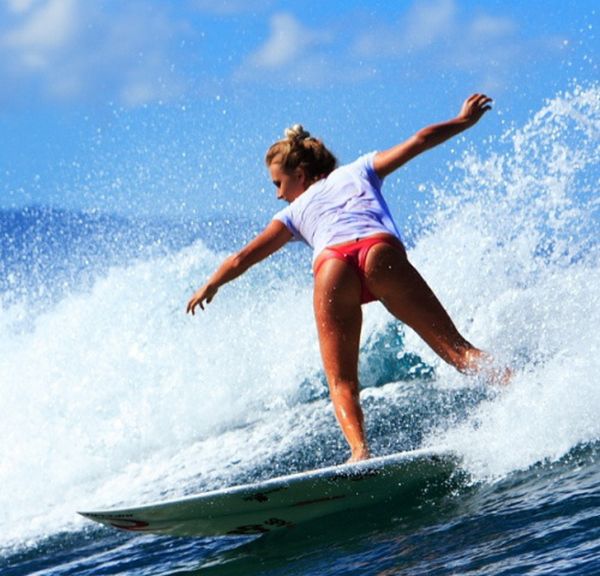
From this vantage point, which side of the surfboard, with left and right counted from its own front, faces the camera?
left

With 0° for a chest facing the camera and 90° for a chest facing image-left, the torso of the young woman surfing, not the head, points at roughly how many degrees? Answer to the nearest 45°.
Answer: approximately 180°

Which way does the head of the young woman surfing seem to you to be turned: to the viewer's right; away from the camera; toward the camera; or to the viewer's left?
to the viewer's left
